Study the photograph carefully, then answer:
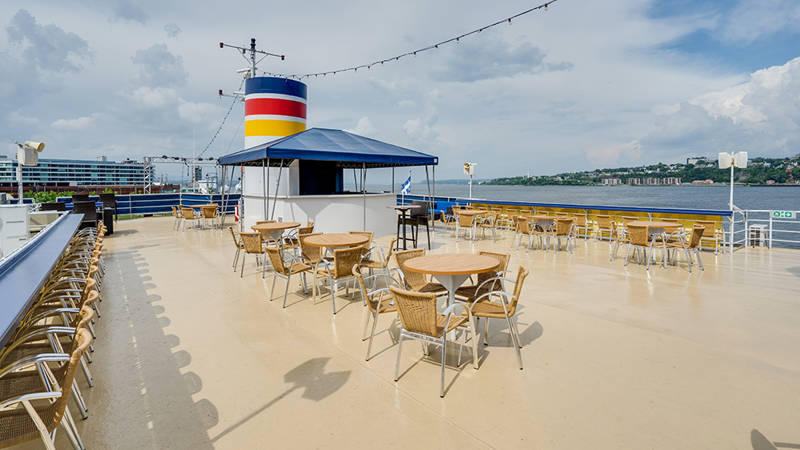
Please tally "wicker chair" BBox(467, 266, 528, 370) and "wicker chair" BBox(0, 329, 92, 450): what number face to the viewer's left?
2

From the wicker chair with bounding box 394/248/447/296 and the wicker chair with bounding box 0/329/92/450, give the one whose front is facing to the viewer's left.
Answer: the wicker chair with bounding box 0/329/92/450

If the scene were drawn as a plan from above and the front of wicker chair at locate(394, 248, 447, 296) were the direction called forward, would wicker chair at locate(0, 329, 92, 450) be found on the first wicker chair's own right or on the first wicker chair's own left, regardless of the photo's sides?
on the first wicker chair's own right

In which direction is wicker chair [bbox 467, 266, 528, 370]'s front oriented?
to the viewer's left

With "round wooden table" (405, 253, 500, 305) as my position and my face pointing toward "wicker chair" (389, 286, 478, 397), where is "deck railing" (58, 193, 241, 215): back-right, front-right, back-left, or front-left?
back-right

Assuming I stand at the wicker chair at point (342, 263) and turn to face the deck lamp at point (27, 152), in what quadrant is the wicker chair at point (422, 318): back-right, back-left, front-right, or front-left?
back-left

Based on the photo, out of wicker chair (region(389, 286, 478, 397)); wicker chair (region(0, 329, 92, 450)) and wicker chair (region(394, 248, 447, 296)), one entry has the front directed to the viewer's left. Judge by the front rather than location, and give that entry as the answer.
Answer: wicker chair (region(0, 329, 92, 450))

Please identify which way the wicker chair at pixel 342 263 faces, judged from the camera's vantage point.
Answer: facing away from the viewer and to the left of the viewer

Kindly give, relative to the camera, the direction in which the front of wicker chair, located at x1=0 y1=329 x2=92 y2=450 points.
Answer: facing to the left of the viewer

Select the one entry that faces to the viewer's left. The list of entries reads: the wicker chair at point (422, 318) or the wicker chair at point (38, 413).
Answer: the wicker chair at point (38, 413)

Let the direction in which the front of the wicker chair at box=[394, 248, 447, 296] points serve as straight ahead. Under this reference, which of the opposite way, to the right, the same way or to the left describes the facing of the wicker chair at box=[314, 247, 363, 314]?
the opposite way

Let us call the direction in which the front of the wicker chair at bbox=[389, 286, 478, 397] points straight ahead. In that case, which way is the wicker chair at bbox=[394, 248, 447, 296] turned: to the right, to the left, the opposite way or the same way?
to the right
